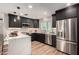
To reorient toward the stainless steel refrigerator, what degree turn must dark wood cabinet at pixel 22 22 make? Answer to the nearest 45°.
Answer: approximately 45° to its left

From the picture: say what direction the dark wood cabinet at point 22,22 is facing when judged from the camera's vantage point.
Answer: facing the viewer and to the right of the viewer

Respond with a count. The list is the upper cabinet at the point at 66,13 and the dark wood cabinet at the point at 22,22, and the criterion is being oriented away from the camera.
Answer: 0

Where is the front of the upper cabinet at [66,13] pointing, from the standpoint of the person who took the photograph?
facing the viewer and to the left of the viewer
